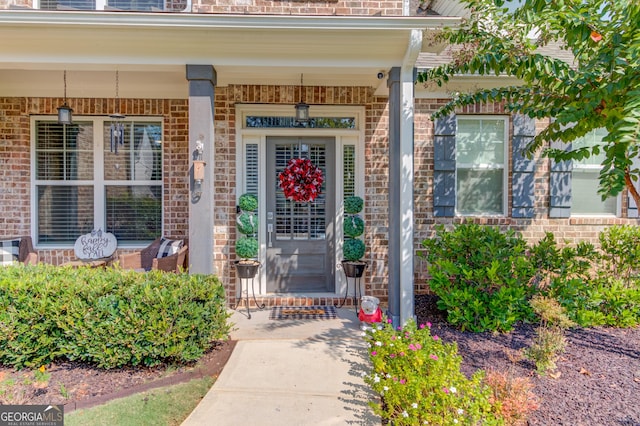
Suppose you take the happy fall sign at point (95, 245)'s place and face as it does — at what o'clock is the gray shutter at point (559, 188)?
The gray shutter is roughly at 10 o'clock from the happy fall sign.

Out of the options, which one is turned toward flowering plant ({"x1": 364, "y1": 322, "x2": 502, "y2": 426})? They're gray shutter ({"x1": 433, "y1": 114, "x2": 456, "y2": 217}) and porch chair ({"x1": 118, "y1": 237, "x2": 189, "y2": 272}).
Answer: the gray shutter

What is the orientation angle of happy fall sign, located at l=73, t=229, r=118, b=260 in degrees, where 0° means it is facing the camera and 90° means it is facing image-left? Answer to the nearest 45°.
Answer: approximately 0°

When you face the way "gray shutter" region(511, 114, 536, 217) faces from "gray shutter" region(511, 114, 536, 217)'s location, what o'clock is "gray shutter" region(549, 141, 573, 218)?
"gray shutter" region(549, 141, 573, 218) is roughly at 8 o'clock from "gray shutter" region(511, 114, 536, 217).

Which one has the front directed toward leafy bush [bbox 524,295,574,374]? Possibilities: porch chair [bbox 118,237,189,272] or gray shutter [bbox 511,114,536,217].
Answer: the gray shutter

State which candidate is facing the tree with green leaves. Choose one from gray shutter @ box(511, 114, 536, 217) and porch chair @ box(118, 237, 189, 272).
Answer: the gray shutter

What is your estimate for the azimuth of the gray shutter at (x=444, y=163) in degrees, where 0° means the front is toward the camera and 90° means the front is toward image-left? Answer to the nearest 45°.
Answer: approximately 0°
